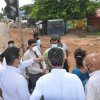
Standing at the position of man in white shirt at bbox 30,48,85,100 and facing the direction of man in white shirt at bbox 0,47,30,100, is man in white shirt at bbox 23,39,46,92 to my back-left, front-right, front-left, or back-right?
front-right

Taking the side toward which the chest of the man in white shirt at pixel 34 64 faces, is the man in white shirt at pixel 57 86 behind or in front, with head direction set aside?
in front

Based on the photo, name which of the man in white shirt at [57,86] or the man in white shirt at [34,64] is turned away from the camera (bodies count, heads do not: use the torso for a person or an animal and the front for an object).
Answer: the man in white shirt at [57,86]

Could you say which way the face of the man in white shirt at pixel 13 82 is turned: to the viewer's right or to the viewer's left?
to the viewer's right

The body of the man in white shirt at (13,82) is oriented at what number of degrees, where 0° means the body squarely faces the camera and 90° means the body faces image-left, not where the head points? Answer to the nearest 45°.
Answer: approximately 225°

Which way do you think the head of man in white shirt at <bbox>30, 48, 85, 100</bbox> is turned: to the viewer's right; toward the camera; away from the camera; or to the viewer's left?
away from the camera

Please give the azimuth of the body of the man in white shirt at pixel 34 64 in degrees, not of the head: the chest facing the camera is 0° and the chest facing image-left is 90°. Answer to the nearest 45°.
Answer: approximately 315°

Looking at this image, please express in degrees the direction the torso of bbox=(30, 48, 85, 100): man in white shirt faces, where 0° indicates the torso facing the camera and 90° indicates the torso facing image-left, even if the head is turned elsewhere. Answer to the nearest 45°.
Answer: approximately 180°

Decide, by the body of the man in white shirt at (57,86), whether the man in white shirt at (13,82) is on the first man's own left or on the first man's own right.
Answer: on the first man's own left

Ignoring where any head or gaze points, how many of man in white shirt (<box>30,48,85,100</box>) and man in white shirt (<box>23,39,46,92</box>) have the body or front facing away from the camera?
1
